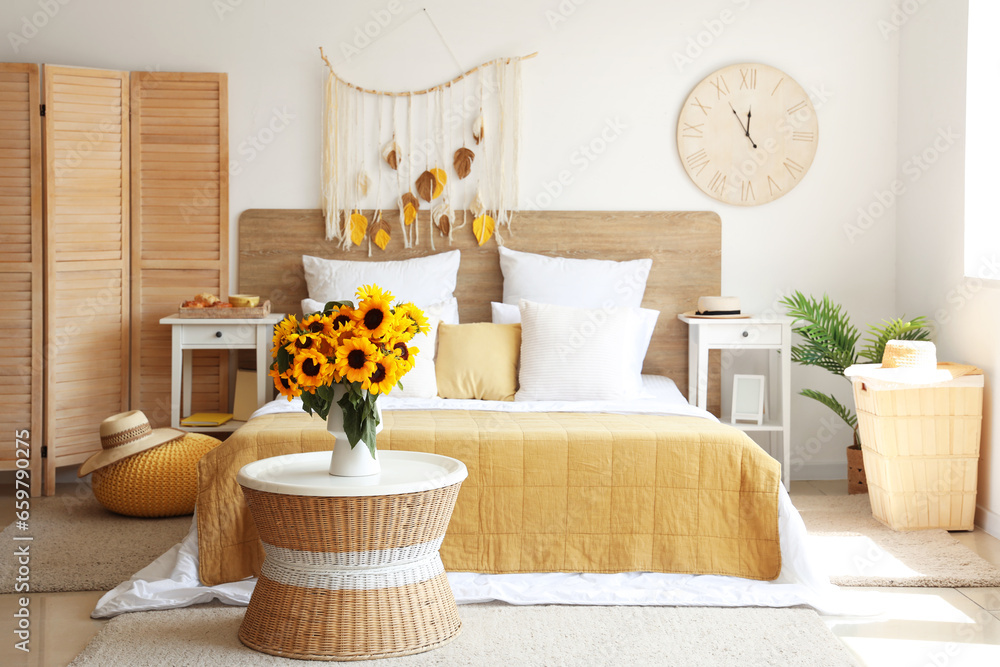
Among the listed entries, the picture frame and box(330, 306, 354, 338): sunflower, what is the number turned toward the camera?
2

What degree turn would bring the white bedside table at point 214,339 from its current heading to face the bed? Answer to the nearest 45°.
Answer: approximately 45° to its left

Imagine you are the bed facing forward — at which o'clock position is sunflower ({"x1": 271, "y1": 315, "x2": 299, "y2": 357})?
The sunflower is roughly at 2 o'clock from the bed.

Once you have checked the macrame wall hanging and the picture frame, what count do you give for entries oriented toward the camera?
2

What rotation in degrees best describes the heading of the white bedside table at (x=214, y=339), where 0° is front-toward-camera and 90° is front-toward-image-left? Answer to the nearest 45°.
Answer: approximately 0°

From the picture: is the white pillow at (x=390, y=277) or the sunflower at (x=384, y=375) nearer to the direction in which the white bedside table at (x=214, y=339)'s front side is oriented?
the sunflower

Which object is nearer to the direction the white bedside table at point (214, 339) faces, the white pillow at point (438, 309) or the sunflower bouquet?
the sunflower bouquet

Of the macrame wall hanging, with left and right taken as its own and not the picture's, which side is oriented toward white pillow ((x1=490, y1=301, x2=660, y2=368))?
left

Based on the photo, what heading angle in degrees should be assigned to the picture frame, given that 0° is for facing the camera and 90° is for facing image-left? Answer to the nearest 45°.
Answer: approximately 0°
